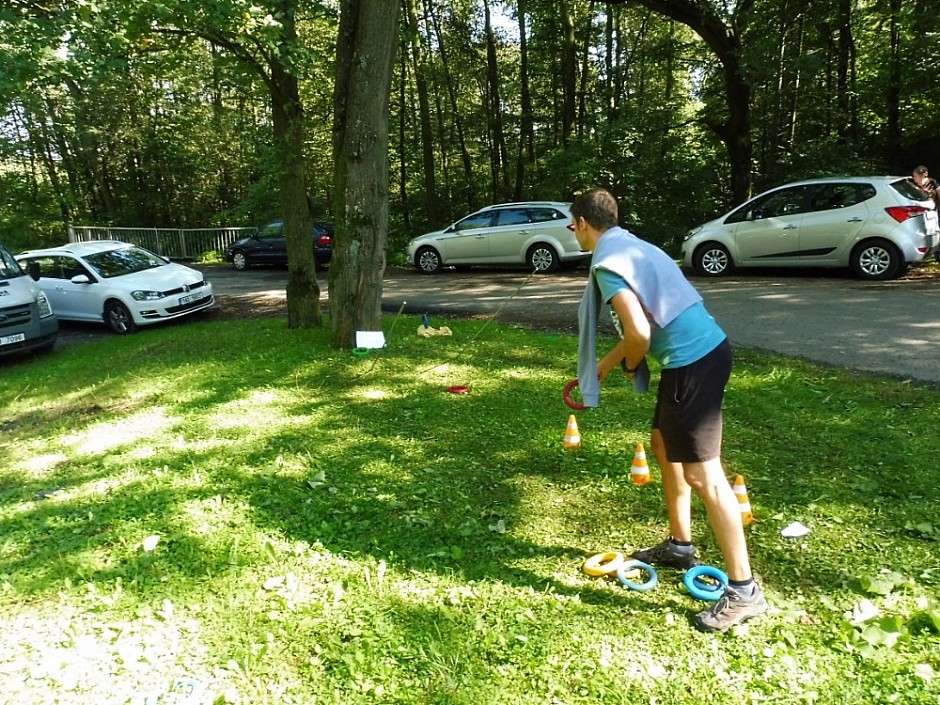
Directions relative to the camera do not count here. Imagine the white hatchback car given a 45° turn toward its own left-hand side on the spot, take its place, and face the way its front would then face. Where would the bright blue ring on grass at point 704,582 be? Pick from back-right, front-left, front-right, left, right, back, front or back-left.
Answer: right

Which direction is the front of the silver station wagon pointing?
to the viewer's left

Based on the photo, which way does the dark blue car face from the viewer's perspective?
to the viewer's left

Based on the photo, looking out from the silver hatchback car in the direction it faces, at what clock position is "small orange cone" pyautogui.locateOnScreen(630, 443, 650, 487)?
The small orange cone is roughly at 9 o'clock from the silver hatchback car.

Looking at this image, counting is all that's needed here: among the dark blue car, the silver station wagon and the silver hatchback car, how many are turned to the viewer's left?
3

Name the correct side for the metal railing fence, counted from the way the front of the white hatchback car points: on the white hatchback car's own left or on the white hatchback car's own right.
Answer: on the white hatchback car's own left

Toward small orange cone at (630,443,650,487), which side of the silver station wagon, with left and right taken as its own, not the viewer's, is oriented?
left

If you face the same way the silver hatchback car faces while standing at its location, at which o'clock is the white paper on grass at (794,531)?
The white paper on grass is roughly at 9 o'clock from the silver hatchback car.

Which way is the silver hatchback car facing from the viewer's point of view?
to the viewer's left

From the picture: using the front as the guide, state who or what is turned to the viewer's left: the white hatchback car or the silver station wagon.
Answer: the silver station wagon

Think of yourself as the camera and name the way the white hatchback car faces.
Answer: facing the viewer and to the right of the viewer

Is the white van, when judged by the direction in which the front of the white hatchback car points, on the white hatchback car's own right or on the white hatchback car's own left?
on the white hatchback car's own right

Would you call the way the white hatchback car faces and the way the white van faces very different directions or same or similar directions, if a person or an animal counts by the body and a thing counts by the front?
same or similar directions

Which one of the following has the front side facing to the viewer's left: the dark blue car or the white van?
the dark blue car

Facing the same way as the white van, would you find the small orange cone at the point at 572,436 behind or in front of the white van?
in front

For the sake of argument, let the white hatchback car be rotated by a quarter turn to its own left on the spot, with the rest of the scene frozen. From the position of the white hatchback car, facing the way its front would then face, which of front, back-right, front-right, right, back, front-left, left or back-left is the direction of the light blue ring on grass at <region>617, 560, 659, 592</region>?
back-right

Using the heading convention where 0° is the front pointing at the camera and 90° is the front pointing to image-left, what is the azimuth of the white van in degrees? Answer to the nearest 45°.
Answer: approximately 315°

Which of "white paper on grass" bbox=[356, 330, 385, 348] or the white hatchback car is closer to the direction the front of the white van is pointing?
the white paper on grass
